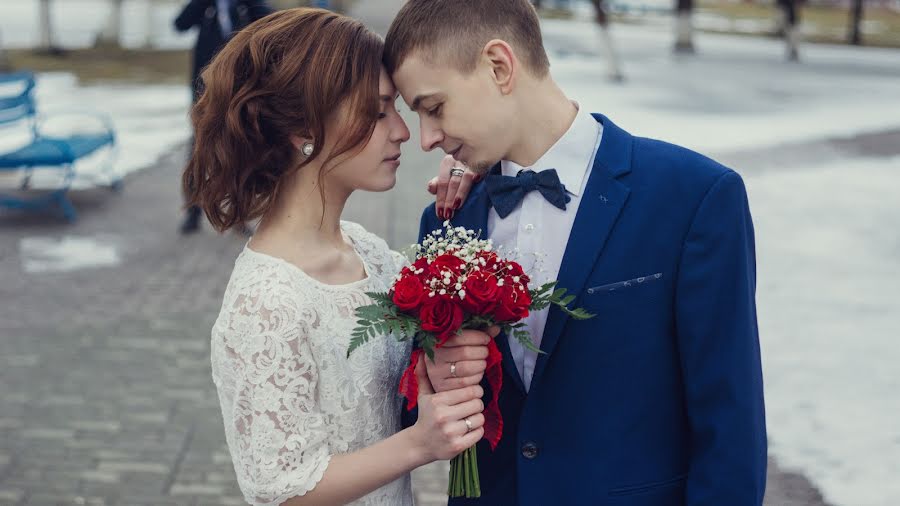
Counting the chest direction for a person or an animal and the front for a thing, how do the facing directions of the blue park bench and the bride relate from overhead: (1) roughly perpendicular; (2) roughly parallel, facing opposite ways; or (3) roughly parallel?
roughly parallel

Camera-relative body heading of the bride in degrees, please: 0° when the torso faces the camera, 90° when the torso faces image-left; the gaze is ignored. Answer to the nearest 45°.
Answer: approximately 315°

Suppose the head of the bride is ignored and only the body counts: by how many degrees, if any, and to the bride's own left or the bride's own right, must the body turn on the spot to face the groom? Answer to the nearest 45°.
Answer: approximately 45° to the bride's own left

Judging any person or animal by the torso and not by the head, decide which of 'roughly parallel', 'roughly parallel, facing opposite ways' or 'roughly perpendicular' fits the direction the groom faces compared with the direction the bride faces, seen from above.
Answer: roughly perpendicular

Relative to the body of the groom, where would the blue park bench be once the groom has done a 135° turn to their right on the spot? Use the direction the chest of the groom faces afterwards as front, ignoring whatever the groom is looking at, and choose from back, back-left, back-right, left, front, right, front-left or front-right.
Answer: front-left

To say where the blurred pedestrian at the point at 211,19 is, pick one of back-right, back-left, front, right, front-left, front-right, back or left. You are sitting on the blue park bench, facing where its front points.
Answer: front

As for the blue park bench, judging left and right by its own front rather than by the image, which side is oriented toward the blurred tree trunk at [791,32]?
left

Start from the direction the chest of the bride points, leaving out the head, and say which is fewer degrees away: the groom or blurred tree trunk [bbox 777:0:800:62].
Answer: the groom

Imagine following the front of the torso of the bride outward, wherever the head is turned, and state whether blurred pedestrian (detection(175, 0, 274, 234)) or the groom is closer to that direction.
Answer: the groom

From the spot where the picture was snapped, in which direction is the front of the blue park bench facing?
facing the viewer and to the right of the viewer

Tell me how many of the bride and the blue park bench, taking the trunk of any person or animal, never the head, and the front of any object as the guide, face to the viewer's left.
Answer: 0
